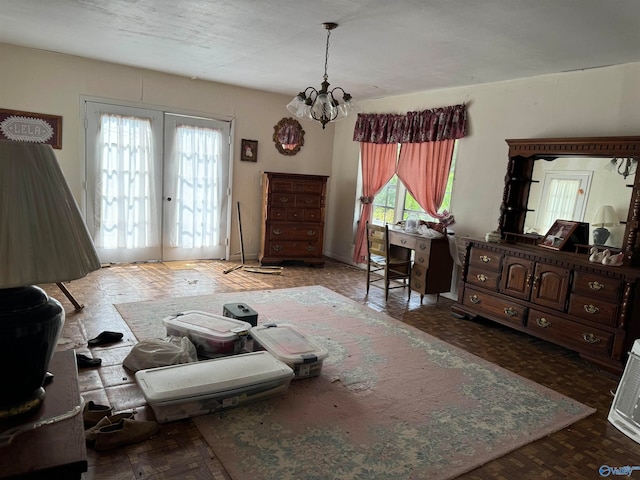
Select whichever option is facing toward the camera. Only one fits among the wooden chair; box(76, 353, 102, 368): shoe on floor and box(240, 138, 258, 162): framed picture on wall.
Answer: the framed picture on wall

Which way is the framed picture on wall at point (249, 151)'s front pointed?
toward the camera

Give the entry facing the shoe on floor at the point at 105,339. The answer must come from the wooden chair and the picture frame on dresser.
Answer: the picture frame on dresser

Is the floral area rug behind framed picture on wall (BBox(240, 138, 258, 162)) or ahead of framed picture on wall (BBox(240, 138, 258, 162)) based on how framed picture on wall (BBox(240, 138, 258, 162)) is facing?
ahead

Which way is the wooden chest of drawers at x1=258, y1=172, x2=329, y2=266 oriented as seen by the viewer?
toward the camera

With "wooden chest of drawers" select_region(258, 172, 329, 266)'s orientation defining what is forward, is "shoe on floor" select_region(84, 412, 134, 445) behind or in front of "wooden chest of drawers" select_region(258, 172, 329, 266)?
in front

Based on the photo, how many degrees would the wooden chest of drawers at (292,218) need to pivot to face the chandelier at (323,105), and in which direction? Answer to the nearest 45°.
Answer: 0° — it already faces it

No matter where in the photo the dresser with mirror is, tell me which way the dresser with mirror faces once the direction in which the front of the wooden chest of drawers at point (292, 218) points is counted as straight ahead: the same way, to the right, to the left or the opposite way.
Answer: to the right

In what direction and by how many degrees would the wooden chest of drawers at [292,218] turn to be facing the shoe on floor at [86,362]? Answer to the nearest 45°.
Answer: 0° — it already faces it

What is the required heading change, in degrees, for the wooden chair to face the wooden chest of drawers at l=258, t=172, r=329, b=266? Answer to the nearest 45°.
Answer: approximately 90° to its left

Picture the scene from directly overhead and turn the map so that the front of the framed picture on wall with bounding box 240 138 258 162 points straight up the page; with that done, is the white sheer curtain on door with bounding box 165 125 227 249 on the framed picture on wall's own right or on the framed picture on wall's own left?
on the framed picture on wall's own right

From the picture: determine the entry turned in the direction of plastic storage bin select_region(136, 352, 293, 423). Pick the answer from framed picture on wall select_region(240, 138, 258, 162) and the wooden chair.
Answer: the framed picture on wall

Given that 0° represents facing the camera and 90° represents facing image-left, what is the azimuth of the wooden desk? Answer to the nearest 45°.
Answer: approximately 45°

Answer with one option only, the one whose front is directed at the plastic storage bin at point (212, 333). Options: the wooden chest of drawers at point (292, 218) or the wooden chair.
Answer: the wooden chest of drawers

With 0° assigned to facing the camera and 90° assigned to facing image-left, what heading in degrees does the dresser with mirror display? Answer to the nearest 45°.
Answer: approximately 45°

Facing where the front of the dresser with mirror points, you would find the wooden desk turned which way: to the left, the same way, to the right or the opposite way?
the same way

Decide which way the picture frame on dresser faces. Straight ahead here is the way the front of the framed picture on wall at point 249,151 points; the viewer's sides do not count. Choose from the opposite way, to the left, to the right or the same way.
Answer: to the right
